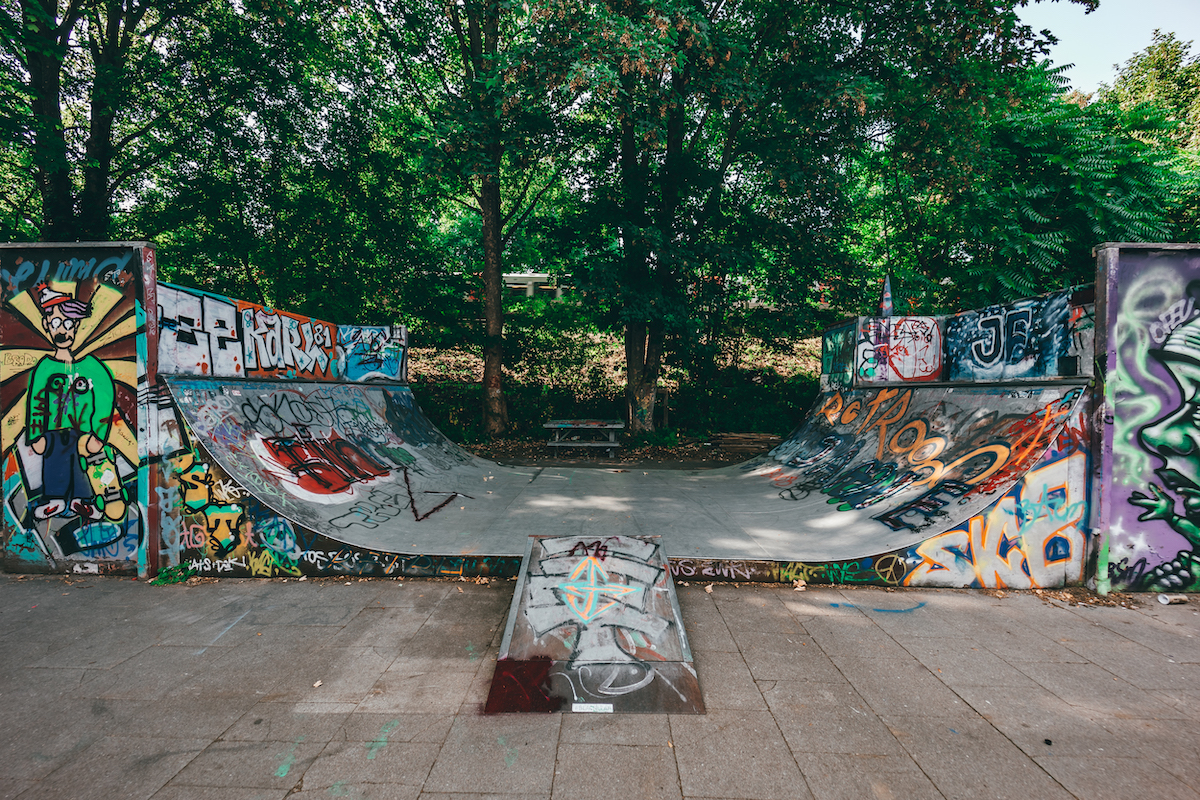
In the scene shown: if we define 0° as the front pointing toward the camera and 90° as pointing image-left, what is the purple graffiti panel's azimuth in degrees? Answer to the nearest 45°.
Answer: approximately 0°

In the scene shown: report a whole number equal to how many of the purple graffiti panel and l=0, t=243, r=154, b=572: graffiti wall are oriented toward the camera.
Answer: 2

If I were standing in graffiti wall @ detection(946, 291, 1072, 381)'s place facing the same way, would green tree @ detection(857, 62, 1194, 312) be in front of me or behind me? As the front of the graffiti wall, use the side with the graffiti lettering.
behind

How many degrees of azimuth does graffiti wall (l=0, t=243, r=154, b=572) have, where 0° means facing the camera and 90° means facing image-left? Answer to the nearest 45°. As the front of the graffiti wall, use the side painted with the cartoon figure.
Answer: approximately 0°

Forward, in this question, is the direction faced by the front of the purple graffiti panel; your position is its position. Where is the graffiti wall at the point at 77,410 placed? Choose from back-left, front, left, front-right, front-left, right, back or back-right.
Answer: front-right
